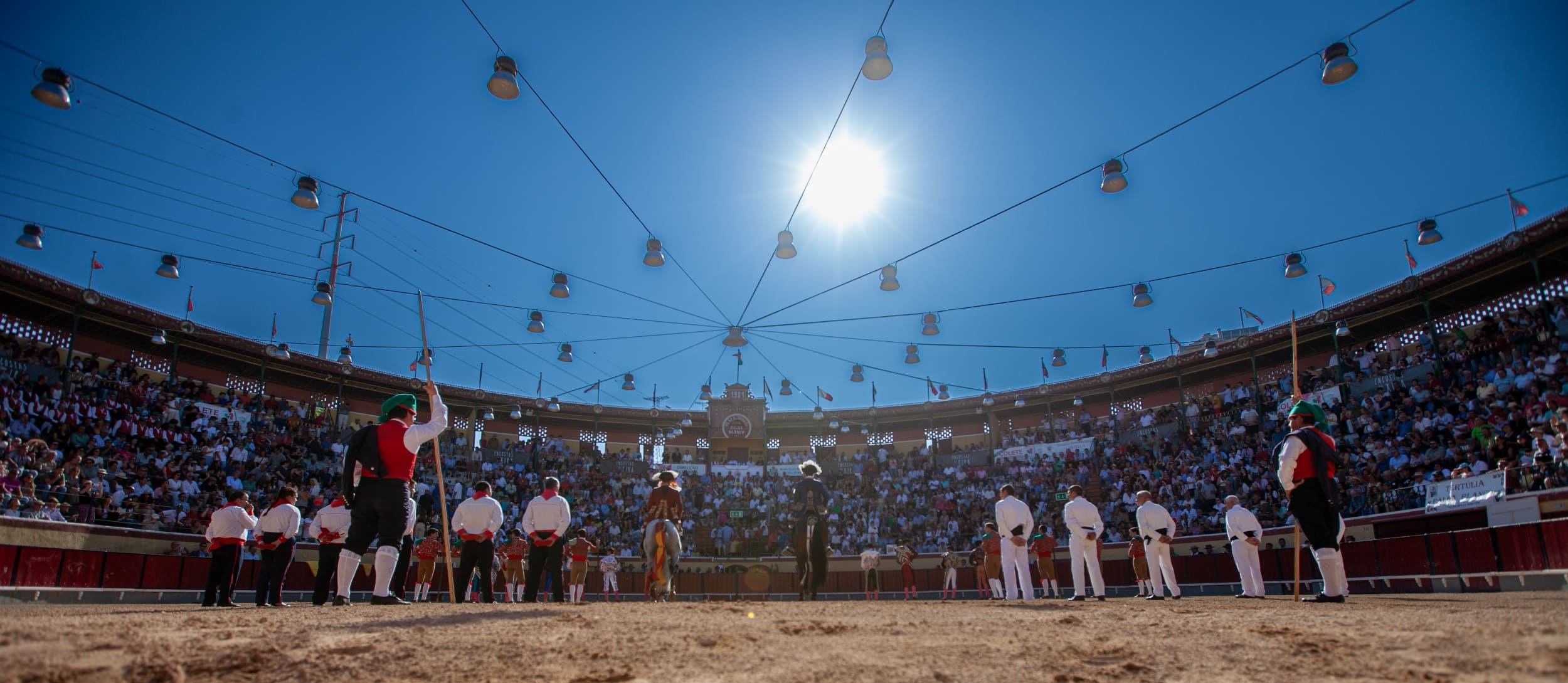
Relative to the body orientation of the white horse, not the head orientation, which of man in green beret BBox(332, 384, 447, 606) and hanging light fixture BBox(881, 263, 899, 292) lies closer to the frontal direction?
the hanging light fixture

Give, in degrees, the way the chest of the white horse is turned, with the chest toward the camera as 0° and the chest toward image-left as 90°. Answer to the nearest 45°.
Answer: approximately 180°

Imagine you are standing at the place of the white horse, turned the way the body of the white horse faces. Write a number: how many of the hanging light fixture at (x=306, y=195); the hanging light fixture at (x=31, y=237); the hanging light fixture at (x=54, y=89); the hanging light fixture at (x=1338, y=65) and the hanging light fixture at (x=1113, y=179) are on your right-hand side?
2

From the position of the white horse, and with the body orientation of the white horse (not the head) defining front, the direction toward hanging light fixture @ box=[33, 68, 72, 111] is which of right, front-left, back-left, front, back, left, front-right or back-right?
left

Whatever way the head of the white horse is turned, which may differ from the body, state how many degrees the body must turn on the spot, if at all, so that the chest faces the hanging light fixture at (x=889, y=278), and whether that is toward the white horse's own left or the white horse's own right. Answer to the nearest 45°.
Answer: approximately 45° to the white horse's own right

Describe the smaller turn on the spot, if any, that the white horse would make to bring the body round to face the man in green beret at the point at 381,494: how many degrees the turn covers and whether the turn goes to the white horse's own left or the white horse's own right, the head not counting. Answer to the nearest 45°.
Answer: approximately 135° to the white horse's own left

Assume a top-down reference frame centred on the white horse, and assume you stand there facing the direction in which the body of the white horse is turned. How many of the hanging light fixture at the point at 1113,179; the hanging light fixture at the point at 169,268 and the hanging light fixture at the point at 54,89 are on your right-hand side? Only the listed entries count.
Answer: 1

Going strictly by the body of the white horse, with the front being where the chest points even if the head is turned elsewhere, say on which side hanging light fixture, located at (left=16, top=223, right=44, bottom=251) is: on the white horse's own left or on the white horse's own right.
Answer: on the white horse's own left

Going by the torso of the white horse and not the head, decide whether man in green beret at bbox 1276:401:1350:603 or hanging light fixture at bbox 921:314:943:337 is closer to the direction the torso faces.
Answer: the hanging light fixture

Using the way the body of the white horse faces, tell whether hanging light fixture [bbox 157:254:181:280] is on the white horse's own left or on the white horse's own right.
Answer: on the white horse's own left

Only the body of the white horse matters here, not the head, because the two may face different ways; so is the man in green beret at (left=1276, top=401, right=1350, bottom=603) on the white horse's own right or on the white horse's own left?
on the white horse's own right
